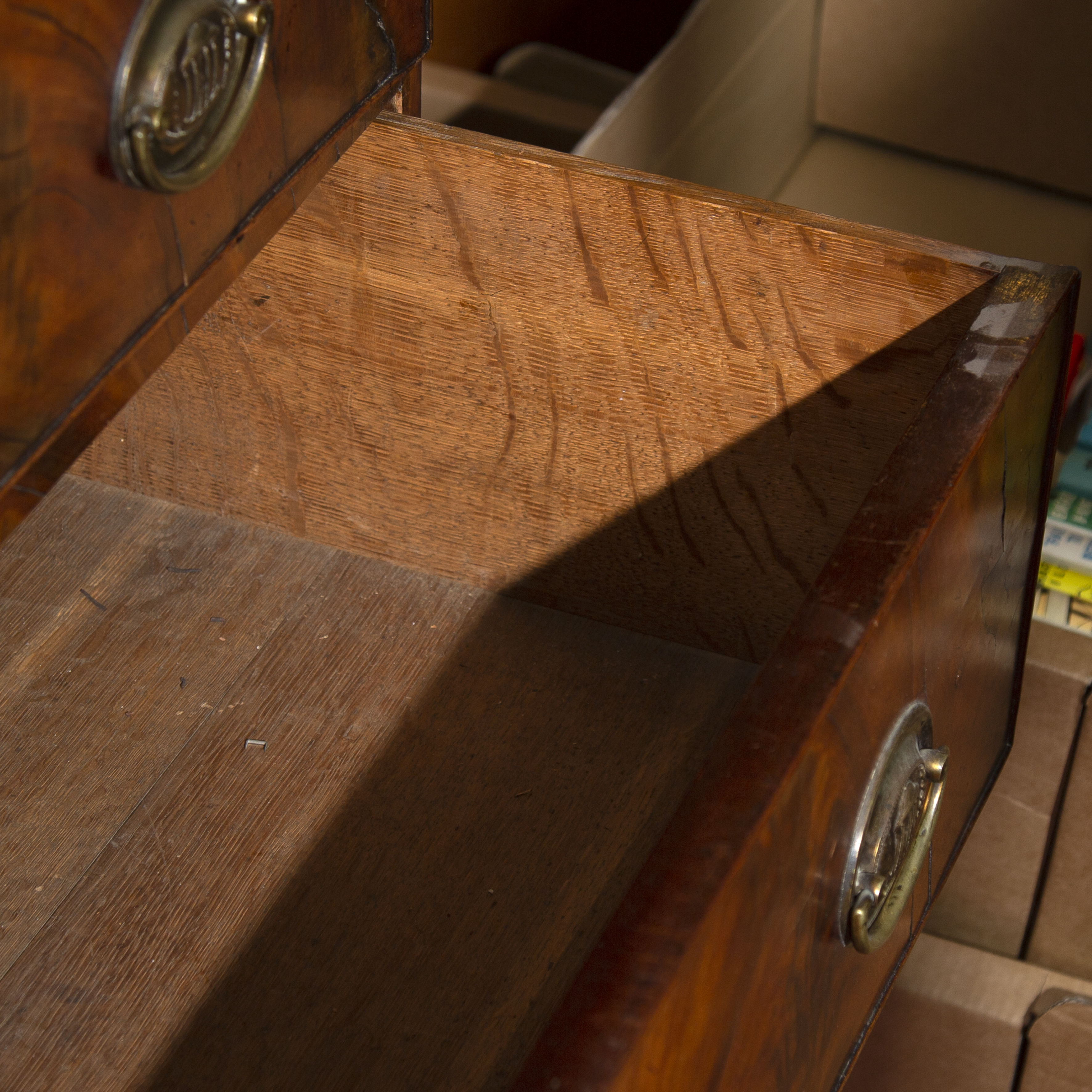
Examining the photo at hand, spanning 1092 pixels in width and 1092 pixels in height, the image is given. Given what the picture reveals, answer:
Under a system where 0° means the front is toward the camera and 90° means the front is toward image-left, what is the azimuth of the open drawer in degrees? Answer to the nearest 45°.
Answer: approximately 315°

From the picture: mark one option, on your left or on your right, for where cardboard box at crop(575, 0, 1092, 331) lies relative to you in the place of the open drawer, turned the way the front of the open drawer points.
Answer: on your left
